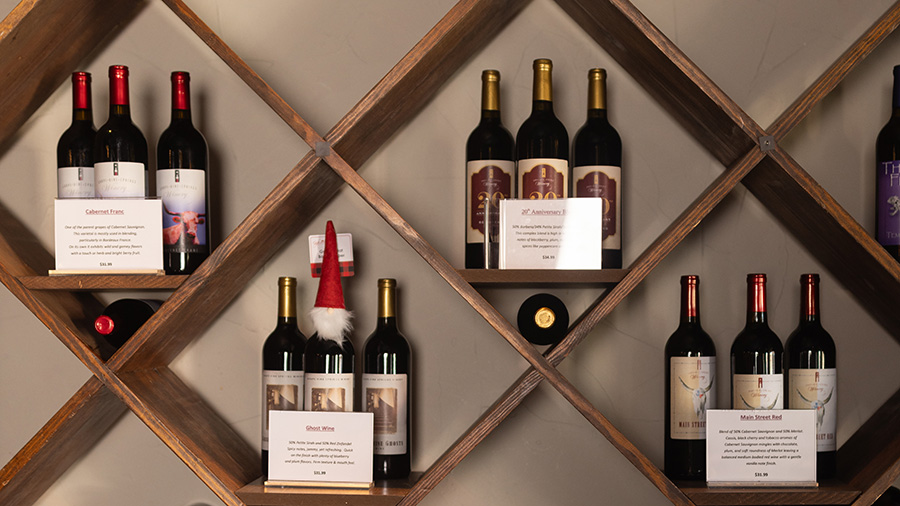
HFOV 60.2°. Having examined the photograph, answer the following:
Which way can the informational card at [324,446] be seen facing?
toward the camera

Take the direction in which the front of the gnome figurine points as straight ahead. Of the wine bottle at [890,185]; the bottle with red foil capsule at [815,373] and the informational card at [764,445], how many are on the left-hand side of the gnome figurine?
3

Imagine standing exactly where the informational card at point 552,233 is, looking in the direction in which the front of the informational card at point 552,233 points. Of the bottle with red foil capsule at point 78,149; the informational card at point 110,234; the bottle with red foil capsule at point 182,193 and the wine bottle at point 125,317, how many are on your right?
4

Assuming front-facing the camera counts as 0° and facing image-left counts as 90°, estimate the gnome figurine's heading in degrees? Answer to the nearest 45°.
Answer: approximately 0°

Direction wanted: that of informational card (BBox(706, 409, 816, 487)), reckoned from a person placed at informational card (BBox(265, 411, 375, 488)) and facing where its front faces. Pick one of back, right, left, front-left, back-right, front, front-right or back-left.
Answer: left

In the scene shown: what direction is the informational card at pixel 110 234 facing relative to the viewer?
toward the camera

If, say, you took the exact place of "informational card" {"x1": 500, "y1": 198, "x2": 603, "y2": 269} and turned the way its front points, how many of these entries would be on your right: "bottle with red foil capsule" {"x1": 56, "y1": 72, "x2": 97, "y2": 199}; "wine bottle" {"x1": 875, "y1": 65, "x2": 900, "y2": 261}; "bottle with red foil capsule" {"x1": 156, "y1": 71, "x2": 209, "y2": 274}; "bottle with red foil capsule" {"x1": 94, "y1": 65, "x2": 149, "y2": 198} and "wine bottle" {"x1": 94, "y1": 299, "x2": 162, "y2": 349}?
4
